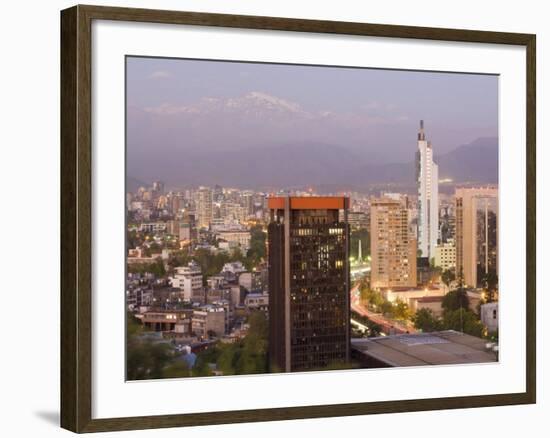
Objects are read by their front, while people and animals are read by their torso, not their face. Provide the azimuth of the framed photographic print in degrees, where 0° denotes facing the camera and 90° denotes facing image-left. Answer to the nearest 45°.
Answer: approximately 315°
